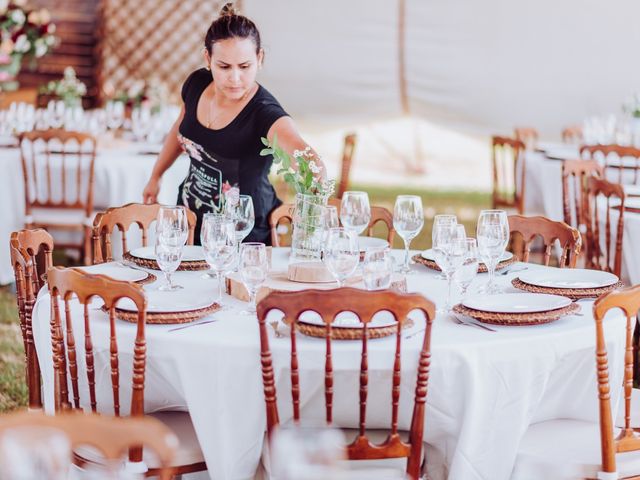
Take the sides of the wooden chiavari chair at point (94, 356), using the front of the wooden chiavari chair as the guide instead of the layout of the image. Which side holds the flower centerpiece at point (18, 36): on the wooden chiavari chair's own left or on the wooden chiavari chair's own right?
on the wooden chiavari chair's own left

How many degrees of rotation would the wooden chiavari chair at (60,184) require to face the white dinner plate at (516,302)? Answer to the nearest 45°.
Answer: approximately 180°

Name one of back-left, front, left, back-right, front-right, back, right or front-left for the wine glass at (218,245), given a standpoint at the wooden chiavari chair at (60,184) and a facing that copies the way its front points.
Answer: back

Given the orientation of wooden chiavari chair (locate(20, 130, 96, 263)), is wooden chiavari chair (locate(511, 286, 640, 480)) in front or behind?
behind

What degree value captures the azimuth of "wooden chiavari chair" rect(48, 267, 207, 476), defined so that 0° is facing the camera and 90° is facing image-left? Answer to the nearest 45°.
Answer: approximately 225°

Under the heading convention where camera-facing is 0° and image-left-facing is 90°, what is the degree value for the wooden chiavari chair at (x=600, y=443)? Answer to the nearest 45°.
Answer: approximately 135°

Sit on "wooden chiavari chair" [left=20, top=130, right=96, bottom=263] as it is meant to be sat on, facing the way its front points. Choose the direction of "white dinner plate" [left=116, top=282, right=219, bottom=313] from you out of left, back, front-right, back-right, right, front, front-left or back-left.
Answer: back

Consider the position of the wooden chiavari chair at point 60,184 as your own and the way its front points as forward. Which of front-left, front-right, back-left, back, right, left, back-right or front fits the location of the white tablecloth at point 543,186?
right

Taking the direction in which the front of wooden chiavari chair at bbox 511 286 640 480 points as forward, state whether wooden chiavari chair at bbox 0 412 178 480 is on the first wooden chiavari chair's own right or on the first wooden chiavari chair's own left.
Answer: on the first wooden chiavari chair's own left

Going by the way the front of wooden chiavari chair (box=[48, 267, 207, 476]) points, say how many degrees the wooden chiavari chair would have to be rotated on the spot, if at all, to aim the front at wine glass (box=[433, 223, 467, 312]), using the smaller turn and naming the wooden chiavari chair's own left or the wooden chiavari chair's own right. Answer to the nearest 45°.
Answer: approximately 45° to the wooden chiavari chair's own right

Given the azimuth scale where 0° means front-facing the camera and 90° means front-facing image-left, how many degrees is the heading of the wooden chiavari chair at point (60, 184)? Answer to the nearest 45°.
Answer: approximately 180°

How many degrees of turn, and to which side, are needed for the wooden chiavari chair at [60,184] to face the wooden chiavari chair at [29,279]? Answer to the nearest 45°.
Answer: approximately 180°

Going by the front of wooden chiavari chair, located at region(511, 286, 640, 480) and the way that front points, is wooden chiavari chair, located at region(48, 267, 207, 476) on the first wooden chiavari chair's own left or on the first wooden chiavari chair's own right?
on the first wooden chiavari chair's own left
